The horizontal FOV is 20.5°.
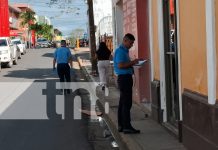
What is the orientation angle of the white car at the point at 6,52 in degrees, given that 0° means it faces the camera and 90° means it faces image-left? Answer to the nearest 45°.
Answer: approximately 45°

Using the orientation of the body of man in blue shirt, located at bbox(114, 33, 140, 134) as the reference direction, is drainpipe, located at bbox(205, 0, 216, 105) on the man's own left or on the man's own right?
on the man's own right

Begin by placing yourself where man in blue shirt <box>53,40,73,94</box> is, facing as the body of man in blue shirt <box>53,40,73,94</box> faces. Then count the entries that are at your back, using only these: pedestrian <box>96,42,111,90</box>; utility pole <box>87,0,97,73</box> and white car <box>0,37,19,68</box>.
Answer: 0

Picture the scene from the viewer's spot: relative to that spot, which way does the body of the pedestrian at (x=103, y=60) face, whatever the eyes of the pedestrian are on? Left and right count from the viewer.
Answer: facing away from the viewer

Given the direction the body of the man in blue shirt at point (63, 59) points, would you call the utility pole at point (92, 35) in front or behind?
in front

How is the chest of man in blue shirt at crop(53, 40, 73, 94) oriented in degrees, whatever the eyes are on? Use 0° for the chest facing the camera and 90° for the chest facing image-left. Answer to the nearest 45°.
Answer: approximately 180°

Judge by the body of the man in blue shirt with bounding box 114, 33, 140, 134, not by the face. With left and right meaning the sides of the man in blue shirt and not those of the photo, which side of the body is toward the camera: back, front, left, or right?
right

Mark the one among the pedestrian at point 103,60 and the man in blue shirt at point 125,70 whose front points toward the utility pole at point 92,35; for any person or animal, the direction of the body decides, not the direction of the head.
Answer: the pedestrian

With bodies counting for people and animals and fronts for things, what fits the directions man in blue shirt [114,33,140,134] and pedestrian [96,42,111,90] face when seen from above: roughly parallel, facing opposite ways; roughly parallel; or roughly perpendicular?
roughly perpendicular

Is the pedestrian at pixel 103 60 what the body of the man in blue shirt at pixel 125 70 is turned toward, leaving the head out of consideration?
no

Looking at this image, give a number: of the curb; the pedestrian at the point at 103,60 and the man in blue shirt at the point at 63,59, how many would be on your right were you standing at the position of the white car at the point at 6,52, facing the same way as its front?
0

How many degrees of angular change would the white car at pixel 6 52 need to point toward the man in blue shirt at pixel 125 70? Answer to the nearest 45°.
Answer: approximately 45° to its left

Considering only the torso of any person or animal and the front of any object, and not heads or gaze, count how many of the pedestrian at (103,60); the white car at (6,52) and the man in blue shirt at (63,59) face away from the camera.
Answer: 2

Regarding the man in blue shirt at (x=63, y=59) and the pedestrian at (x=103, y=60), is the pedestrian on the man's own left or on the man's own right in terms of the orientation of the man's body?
on the man's own right

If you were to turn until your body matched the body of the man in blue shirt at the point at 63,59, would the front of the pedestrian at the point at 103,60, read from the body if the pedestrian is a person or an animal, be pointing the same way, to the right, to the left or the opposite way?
the same way
